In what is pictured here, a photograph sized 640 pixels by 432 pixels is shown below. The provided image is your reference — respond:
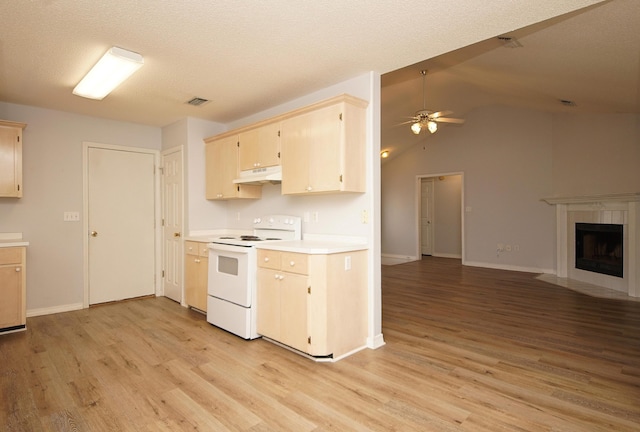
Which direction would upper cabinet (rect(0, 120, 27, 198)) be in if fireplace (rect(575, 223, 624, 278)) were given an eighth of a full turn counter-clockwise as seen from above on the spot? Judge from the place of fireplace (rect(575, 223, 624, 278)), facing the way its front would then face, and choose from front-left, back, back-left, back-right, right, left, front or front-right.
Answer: front-right

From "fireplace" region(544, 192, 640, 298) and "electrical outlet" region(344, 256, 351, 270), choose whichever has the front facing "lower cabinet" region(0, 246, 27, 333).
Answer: the fireplace

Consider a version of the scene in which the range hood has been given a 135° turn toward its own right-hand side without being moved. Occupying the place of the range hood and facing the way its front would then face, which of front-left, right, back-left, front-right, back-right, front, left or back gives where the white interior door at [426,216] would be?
front-right

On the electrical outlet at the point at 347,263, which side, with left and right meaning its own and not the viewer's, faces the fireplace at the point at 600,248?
left

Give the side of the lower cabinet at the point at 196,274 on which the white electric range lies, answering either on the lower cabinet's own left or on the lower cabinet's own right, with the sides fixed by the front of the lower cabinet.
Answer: on the lower cabinet's own left

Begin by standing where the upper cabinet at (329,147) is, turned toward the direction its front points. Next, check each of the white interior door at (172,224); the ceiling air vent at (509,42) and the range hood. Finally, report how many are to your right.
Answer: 2

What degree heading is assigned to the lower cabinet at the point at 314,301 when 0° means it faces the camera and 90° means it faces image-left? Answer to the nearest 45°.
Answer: approximately 45°

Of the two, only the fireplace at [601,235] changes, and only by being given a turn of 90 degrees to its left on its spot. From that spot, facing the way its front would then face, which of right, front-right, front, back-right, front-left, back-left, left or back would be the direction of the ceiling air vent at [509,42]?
front-right

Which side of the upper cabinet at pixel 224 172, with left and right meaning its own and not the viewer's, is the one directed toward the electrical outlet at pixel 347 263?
left

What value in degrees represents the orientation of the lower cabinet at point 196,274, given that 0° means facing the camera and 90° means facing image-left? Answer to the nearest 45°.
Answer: approximately 45°

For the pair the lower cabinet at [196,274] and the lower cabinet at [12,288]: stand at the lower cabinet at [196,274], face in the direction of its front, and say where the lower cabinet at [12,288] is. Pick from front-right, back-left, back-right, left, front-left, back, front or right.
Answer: front-right
